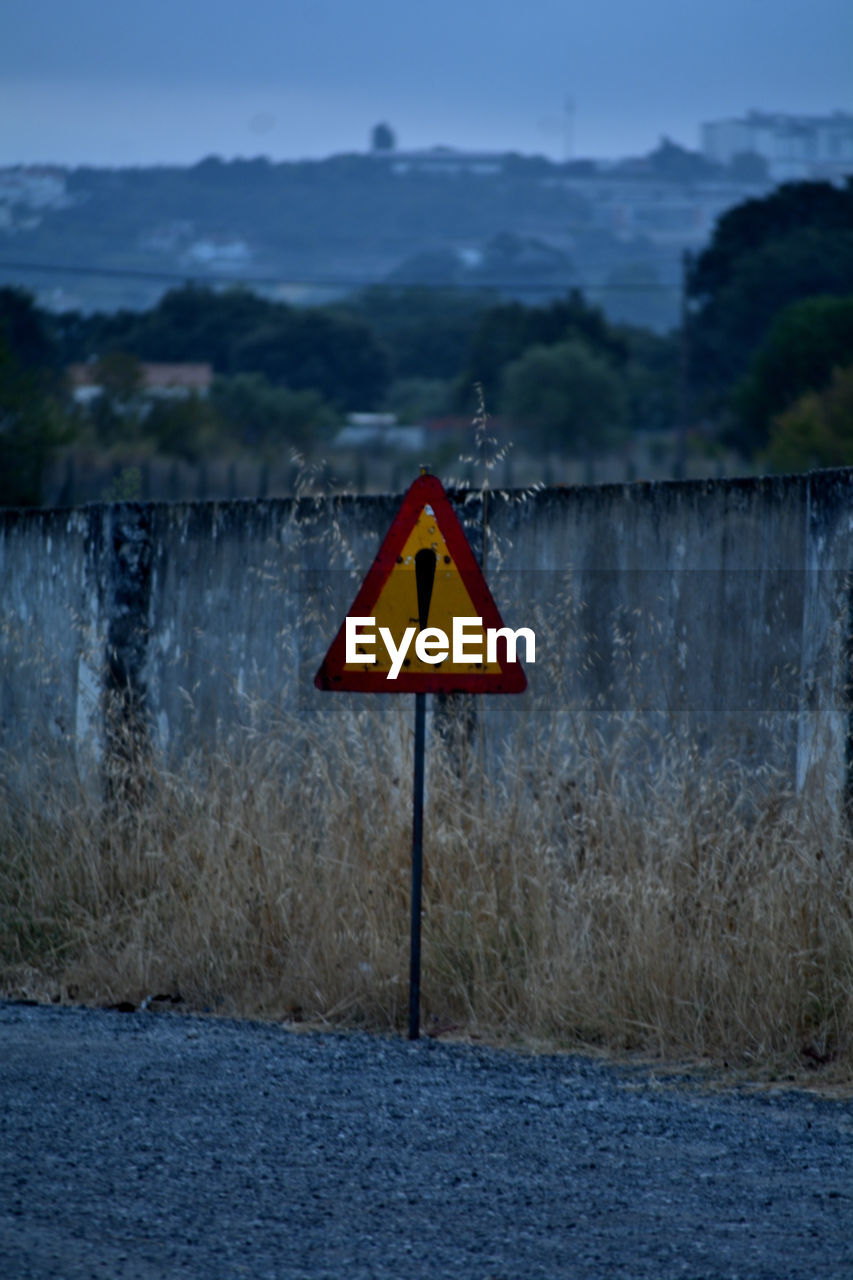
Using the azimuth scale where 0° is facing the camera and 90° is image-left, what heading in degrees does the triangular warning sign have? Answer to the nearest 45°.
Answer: approximately 0°

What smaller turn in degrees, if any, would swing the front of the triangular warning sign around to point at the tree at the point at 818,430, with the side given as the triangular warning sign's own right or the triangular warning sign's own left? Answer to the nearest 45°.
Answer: approximately 180°

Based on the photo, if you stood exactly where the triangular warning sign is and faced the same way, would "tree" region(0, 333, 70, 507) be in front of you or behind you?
behind

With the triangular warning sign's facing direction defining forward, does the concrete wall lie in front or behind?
behind
